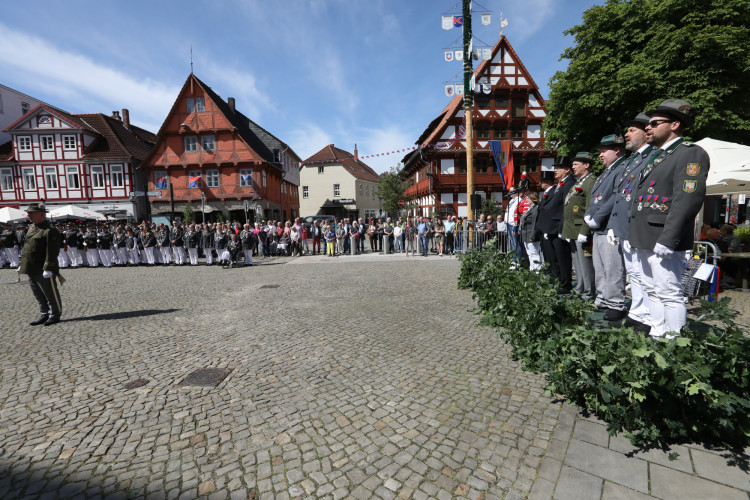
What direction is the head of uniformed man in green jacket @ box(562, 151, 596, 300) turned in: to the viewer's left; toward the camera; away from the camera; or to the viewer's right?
to the viewer's left

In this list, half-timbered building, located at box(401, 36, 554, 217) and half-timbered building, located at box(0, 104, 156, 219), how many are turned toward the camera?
2

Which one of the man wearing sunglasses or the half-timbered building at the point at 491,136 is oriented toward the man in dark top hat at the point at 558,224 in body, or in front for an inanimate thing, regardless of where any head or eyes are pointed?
the half-timbered building

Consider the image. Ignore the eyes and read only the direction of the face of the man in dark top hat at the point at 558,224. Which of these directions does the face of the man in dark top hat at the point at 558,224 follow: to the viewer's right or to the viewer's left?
to the viewer's left

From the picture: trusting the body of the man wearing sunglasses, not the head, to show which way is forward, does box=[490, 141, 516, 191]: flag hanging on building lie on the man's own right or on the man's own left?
on the man's own right

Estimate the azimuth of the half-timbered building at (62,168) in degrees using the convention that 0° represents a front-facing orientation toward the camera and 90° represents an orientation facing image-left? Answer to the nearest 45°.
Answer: approximately 0°

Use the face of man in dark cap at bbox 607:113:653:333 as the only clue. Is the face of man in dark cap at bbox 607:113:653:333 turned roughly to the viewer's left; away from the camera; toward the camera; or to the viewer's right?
to the viewer's left

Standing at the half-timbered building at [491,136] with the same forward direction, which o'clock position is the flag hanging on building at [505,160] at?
The flag hanging on building is roughly at 12 o'clock from the half-timbered building.

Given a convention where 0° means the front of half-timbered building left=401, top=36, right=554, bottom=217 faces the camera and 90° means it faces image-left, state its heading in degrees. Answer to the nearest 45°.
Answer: approximately 0°

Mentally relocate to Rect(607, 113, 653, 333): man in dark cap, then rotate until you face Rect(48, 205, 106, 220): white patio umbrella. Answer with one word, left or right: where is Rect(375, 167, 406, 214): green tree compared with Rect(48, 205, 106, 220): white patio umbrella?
right

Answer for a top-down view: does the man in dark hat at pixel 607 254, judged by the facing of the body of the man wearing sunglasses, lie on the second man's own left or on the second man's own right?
on the second man's own right

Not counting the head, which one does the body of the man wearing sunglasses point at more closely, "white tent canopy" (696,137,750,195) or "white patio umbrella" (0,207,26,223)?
the white patio umbrella

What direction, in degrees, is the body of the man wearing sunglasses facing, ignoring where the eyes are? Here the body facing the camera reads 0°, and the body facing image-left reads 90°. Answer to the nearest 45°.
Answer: approximately 45°

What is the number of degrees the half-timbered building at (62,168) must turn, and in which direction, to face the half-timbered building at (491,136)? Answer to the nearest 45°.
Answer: approximately 45° to its left

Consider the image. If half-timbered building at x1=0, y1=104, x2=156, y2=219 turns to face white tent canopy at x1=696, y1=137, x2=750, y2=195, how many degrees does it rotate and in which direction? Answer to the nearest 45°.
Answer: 0° — it already faces it
